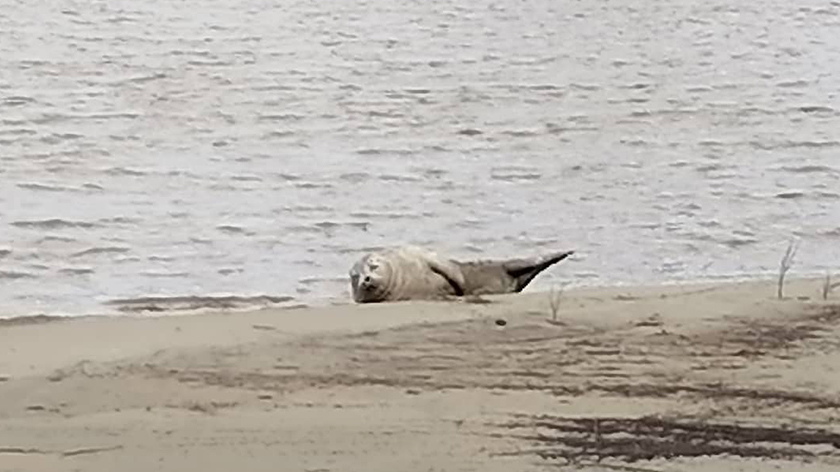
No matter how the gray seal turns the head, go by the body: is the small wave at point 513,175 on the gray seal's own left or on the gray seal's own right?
on the gray seal's own right

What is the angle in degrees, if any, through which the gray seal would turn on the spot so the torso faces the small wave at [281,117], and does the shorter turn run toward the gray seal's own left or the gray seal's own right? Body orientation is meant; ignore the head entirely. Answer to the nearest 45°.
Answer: approximately 90° to the gray seal's own right

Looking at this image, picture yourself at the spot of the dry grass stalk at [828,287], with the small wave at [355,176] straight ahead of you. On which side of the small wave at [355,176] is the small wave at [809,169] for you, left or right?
right

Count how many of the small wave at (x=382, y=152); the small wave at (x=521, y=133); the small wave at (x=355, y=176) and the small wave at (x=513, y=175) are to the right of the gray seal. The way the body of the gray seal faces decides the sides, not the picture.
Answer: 4

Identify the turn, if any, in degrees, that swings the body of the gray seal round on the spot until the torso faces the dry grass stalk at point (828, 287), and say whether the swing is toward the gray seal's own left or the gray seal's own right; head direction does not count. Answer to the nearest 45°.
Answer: approximately 180°

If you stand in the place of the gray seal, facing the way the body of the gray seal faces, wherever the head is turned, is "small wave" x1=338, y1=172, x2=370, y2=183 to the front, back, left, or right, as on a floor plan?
right

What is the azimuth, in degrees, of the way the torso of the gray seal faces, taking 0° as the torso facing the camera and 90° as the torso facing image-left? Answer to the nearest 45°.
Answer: approximately 90°

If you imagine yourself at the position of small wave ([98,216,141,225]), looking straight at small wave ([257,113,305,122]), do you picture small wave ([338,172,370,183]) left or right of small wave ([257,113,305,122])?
right

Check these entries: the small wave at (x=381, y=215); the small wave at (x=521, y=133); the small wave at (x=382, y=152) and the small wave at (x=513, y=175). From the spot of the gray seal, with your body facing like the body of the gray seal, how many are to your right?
4

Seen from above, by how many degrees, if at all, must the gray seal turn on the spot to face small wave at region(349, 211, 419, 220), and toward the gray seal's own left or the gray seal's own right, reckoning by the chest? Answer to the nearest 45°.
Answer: approximately 90° to the gray seal's own right

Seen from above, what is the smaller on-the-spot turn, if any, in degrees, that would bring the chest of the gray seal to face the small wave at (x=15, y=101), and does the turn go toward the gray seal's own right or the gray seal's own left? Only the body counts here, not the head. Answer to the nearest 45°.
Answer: approximately 45° to the gray seal's own right

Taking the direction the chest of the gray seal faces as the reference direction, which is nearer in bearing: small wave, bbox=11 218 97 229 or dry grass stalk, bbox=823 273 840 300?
the small wave

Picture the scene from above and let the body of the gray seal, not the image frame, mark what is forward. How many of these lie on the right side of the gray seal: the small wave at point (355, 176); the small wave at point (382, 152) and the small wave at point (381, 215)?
3

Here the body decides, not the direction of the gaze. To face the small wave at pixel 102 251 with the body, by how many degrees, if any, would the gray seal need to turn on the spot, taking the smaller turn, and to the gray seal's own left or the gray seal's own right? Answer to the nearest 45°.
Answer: approximately 45° to the gray seal's own right

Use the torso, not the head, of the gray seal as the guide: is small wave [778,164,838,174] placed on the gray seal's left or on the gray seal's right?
on the gray seal's right

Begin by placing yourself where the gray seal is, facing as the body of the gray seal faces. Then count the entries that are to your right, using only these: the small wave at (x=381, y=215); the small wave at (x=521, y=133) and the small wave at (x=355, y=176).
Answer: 3
